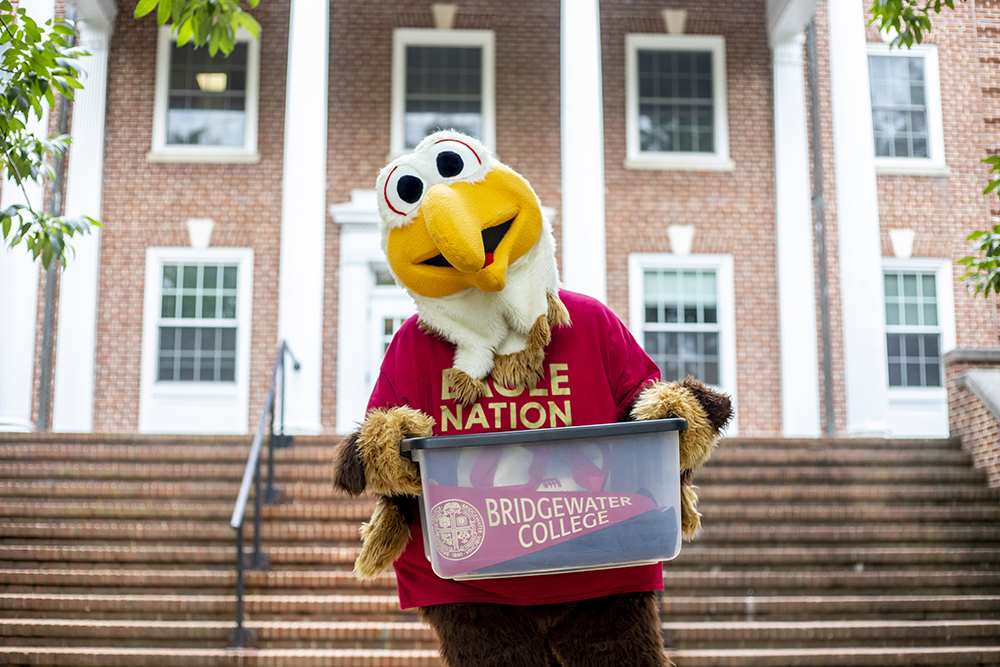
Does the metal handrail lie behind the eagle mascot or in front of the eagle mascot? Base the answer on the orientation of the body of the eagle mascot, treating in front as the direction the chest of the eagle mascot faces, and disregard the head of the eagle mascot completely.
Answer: behind

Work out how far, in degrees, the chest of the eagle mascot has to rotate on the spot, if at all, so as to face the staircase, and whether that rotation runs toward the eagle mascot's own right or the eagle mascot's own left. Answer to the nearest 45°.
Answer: approximately 180°

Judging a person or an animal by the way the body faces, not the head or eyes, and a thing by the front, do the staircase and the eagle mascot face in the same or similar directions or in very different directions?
same or similar directions

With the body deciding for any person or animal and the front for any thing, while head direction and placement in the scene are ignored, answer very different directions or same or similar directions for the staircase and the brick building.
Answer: same or similar directions

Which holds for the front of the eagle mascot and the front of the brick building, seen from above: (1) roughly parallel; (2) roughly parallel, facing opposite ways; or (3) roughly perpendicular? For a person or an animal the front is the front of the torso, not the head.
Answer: roughly parallel

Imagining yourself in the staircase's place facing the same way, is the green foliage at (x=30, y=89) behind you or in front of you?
in front

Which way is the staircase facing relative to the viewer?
toward the camera

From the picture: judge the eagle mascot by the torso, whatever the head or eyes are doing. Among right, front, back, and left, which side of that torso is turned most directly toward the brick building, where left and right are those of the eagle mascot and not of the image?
back

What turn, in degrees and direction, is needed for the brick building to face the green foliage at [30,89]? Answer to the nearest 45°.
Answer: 0° — it already faces it

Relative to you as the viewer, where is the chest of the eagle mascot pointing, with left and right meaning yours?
facing the viewer

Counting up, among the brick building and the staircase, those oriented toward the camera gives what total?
2

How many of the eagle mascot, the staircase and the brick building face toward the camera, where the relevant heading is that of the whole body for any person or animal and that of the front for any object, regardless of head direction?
3
